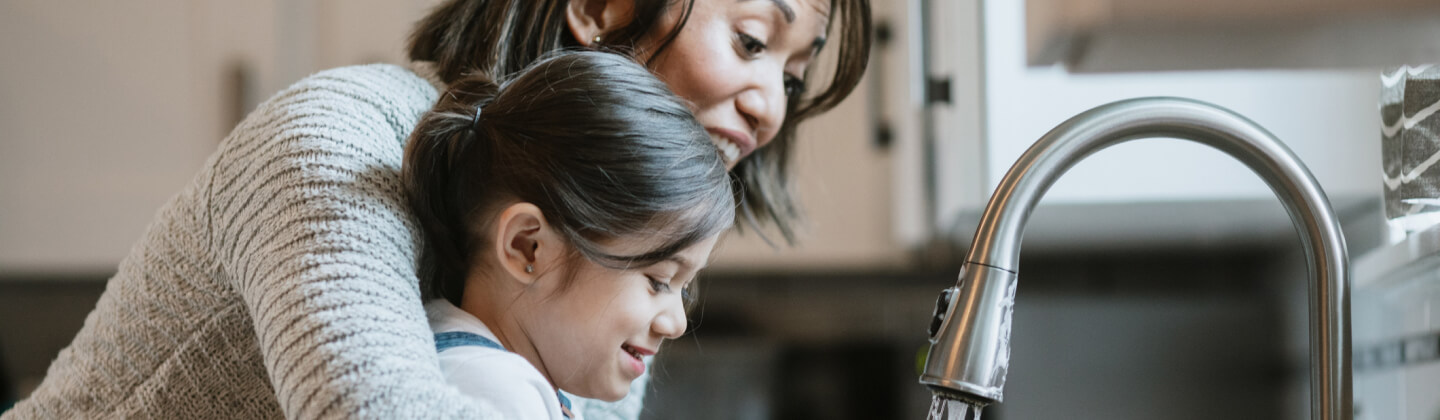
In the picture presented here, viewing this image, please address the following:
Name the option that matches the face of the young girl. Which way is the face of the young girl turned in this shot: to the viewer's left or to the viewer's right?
to the viewer's right

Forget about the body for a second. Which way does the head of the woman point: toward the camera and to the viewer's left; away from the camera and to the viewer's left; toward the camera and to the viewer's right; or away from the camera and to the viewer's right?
toward the camera and to the viewer's right

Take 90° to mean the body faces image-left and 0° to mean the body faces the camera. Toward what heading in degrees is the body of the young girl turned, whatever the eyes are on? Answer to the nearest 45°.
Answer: approximately 270°

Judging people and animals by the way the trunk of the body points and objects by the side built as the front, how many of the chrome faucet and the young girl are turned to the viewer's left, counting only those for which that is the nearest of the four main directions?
1

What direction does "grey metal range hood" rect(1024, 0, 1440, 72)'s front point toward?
toward the camera

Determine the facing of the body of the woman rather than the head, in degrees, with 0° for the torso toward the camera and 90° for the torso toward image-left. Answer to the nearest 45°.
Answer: approximately 270°

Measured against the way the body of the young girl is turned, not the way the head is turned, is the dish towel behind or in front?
in front

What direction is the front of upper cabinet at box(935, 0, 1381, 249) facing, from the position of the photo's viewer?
facing the viewer

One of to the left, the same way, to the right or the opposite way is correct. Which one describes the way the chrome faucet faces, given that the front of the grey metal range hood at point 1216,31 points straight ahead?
to the right

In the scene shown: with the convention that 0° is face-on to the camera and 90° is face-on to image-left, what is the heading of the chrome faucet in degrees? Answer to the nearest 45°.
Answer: approximately 90°
